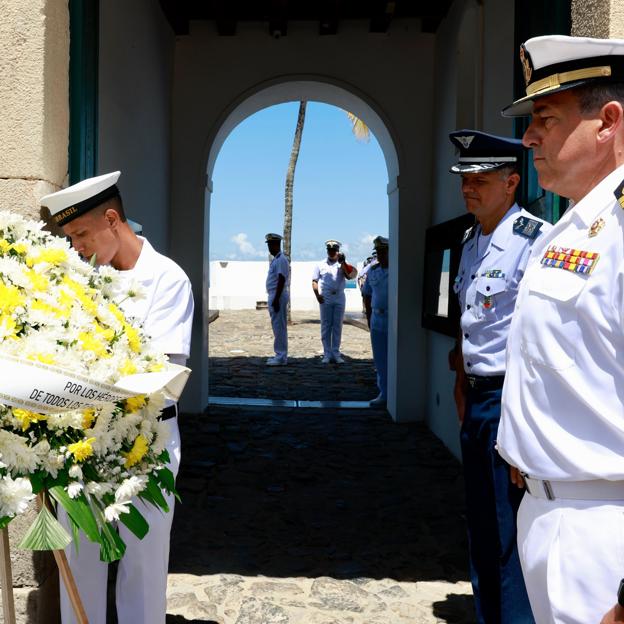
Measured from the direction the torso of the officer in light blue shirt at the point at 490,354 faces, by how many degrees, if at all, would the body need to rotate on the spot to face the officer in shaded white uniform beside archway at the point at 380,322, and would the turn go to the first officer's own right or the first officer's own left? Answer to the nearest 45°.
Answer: approximately 135° to the first officer's own right

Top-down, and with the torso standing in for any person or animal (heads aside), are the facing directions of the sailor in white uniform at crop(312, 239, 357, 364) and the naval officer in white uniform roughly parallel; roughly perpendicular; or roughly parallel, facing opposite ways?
roughly perpendicular

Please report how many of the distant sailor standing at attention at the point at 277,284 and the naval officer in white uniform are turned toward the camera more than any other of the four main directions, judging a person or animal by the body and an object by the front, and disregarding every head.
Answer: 0

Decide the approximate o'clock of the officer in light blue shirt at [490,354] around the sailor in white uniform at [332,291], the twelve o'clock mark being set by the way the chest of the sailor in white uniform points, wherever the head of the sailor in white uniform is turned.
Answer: The officer in light blue shirt is roughly at 12 o'clock from the sailor in white uniform.

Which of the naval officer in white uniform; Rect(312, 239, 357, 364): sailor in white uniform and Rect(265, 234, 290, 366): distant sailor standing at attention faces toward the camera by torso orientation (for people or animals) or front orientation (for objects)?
the sailor in white uniform

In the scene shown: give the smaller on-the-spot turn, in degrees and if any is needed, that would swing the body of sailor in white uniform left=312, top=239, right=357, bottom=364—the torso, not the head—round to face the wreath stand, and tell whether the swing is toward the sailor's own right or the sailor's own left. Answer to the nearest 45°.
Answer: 0° — they already face it

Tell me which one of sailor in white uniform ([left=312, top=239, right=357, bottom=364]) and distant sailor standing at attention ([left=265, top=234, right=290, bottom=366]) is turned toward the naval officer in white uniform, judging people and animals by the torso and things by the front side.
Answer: the sailor in white uniform

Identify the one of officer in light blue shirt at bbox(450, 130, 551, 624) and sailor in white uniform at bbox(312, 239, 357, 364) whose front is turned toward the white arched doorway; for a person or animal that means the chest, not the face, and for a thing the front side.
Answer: the sailor in white uniform

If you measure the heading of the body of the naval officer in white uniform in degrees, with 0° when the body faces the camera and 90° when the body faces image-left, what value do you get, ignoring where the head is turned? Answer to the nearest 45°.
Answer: approximately 90°

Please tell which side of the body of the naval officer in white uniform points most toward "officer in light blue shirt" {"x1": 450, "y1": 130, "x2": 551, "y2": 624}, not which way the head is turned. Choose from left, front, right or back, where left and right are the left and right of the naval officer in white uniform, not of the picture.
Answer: right

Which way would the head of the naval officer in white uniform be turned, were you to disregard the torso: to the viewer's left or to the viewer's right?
to the viewer's left

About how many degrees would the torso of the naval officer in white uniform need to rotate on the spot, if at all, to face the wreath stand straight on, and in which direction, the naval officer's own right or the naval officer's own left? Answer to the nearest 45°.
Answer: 0° — they already face it

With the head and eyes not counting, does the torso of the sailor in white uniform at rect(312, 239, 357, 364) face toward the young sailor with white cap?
yes

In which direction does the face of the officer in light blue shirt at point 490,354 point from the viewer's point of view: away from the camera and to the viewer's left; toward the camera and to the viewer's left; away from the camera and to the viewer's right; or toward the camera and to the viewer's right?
toward the camera and to the viewer's left

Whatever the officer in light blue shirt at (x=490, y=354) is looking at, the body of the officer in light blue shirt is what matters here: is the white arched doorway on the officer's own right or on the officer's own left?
on the officer's own right

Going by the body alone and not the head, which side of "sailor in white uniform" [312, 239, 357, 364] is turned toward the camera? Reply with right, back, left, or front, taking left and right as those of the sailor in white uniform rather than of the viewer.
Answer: front
